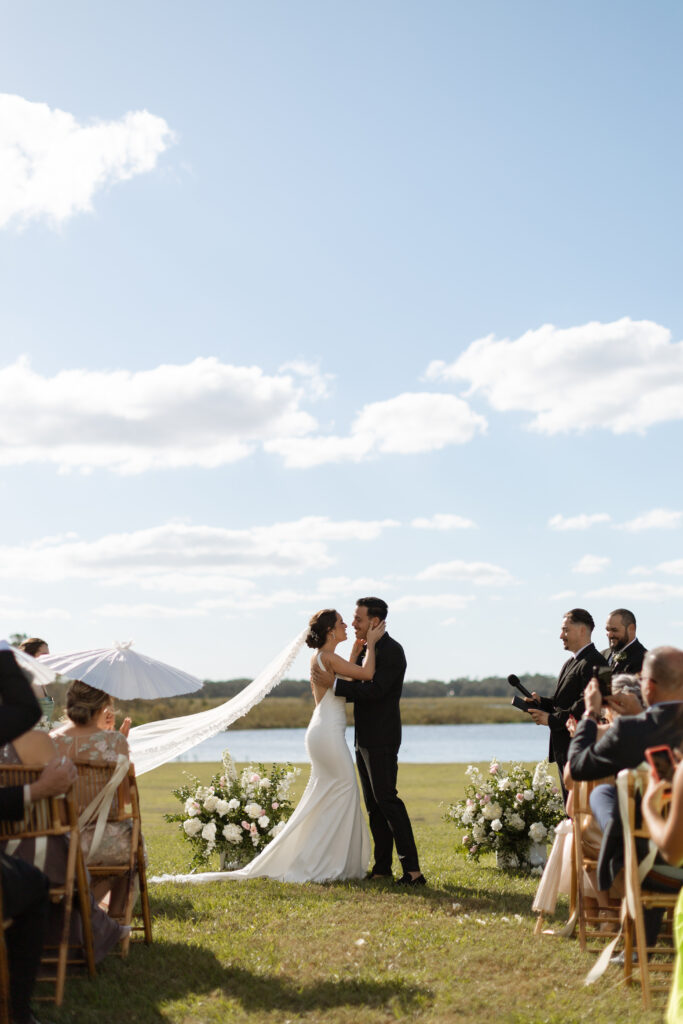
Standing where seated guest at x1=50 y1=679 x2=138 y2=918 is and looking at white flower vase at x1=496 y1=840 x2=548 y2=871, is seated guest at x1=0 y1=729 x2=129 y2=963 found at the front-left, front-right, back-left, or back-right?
back-right

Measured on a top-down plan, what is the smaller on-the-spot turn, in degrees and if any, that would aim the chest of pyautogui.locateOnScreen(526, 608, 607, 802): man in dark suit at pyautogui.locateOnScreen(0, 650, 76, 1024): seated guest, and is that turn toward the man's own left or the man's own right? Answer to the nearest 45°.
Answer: approximately 45° to the man's own left

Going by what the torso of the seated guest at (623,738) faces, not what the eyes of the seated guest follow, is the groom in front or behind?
in front

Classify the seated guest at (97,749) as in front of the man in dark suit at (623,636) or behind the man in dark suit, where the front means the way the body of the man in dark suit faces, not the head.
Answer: in front

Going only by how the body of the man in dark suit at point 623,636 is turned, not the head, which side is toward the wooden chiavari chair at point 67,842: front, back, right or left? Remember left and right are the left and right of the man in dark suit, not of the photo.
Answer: front

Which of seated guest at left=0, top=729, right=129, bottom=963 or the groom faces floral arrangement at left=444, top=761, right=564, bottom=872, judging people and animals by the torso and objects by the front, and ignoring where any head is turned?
the seated guest

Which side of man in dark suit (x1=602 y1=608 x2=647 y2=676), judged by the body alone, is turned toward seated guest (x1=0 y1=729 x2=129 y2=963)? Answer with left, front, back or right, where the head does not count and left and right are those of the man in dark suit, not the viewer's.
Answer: front

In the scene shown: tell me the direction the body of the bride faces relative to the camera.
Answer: to the viewer's right

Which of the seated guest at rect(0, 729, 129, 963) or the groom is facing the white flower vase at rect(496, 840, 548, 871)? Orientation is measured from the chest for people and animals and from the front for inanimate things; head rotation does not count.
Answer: the seated guest

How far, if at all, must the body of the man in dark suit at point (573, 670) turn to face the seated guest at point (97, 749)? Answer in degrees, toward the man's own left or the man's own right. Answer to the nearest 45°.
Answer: approximately 45° to the man's own left

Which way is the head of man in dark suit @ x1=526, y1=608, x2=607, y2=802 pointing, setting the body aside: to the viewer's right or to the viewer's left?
to the viewer's left

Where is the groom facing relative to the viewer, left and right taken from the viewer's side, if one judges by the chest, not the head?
facing to the left of the viewer
